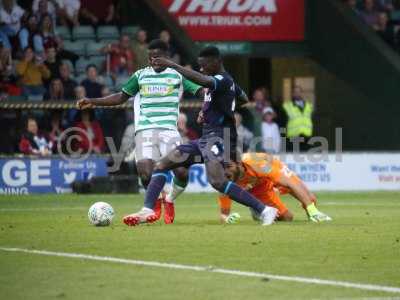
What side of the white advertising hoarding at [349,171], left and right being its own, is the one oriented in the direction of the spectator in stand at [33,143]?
right

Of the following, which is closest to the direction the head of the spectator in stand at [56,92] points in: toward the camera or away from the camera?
toward the camera

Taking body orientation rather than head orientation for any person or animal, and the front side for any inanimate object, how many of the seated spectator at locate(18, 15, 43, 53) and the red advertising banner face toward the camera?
2

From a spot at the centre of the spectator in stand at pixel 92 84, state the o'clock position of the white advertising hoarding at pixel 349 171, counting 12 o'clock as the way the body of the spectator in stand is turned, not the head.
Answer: The white advertising hoarding is roughly at 9 o'clock from the spectator in stand.

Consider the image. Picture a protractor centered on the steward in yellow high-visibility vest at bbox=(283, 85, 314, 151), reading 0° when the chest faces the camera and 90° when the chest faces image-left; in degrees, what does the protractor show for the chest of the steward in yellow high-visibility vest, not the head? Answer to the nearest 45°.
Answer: approximately 0°

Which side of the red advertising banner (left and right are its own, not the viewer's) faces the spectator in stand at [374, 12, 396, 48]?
left

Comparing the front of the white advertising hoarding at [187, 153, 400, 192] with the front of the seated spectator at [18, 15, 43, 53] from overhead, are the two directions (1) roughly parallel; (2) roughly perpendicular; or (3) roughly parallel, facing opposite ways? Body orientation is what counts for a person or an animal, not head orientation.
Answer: roughly parallel

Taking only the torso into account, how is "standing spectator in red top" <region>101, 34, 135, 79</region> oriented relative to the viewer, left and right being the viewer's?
facing the viewer

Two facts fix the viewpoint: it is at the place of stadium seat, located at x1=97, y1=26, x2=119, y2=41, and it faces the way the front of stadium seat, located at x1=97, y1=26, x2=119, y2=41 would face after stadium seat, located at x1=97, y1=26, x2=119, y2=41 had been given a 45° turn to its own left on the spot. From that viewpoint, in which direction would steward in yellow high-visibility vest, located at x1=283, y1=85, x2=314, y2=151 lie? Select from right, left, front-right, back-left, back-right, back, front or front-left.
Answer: front-left

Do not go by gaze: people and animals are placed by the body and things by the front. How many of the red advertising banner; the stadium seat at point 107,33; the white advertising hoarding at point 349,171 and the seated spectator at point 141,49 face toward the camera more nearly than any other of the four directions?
4

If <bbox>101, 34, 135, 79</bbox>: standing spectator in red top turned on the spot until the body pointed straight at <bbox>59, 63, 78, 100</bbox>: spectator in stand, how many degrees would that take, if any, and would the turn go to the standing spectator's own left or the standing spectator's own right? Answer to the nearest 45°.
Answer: approximately 45° to the standing spectator's own right

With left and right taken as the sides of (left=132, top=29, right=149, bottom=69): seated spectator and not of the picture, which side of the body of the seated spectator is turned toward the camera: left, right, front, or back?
front

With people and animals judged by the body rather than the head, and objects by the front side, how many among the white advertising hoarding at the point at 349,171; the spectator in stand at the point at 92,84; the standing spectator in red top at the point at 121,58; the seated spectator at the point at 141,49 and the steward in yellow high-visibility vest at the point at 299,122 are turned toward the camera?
5

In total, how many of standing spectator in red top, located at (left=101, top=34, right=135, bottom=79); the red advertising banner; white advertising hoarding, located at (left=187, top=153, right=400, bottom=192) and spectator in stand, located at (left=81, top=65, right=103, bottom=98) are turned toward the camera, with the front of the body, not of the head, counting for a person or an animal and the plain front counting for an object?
4

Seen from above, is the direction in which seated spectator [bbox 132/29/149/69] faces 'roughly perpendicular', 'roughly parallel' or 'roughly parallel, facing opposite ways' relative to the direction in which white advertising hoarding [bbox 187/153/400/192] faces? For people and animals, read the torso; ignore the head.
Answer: roughly parallel
